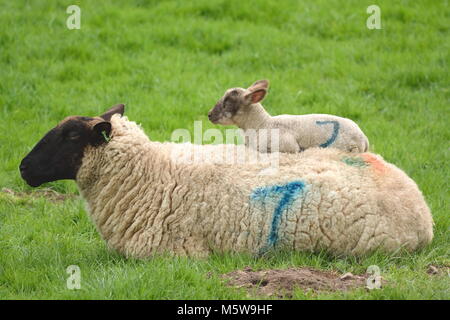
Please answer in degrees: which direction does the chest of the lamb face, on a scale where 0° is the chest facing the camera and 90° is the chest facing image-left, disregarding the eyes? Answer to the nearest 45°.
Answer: approximately 90°

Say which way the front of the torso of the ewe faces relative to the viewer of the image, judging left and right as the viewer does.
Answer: facing to the left of the viewer
